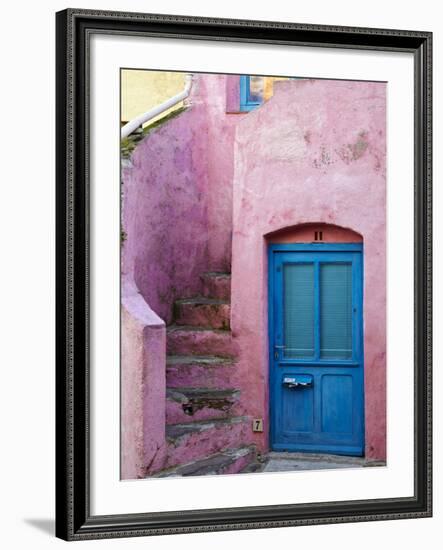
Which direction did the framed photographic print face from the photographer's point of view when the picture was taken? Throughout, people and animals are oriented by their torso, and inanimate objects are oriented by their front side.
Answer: facing the viewer and to the right of the viewer
